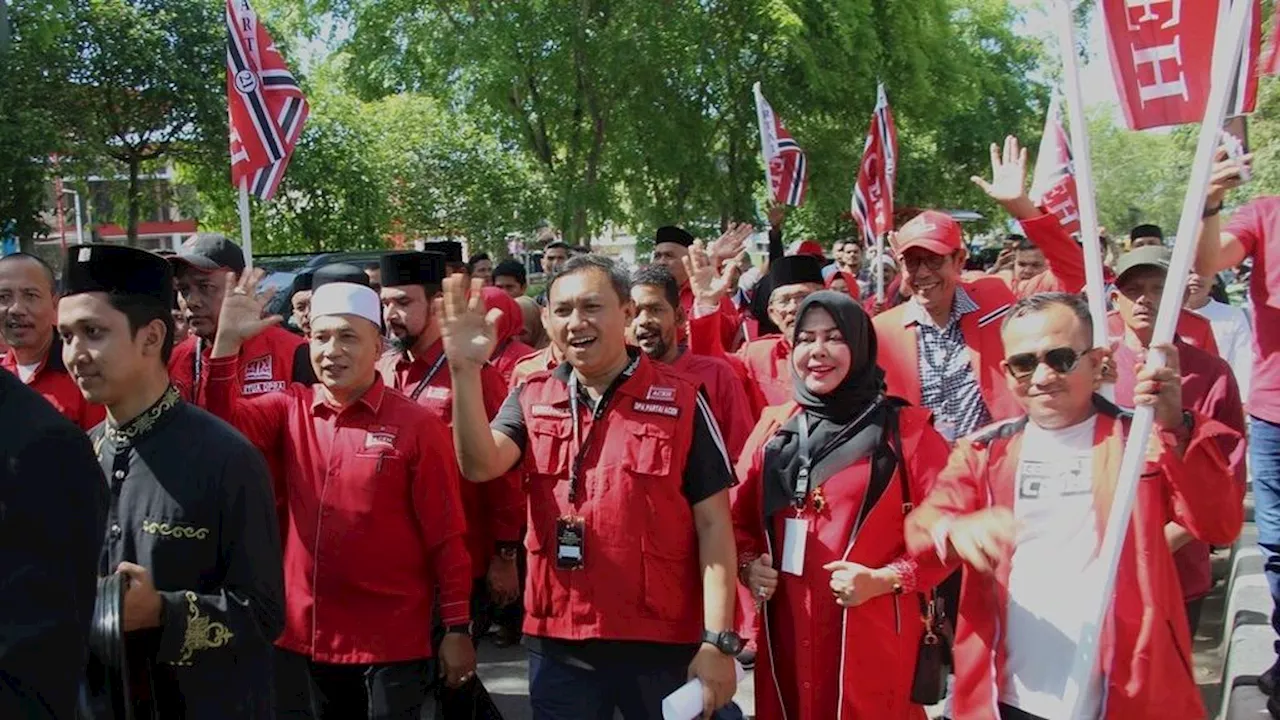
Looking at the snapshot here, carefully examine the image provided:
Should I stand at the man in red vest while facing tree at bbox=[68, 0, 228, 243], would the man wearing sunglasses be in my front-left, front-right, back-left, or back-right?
back-right

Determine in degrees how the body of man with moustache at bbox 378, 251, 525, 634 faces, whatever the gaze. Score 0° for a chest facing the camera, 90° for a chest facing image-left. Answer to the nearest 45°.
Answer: approximately 45°

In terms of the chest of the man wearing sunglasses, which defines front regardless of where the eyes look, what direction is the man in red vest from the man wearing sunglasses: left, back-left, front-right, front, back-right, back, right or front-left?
right

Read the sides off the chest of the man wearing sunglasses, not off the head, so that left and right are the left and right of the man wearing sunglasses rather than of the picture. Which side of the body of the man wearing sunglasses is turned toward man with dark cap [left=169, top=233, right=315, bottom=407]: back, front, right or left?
right

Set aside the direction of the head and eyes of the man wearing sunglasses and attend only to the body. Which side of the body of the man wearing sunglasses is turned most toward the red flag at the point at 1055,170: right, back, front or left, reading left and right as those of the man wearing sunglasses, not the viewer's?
back

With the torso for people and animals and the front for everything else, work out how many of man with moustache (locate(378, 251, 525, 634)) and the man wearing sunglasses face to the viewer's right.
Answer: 0

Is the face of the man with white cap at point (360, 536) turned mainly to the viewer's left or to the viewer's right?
to the viewer's left

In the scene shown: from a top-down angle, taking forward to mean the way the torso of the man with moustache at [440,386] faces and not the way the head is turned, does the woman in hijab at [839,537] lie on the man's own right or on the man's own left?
on the man's own left

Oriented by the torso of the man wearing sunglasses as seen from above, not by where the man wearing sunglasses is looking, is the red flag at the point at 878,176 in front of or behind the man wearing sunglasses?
behind

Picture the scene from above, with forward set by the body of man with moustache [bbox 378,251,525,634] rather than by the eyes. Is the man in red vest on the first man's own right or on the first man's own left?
on the first man's own left
